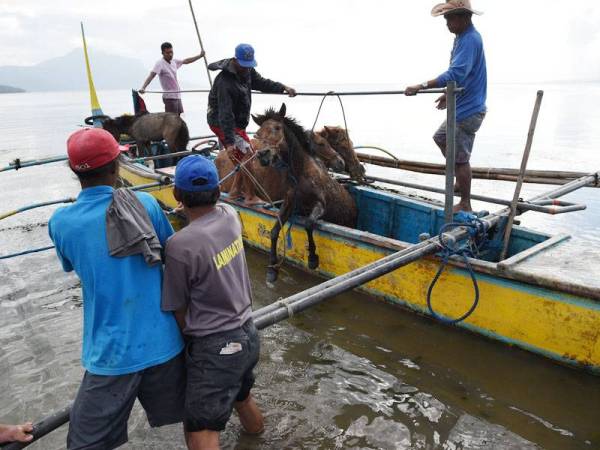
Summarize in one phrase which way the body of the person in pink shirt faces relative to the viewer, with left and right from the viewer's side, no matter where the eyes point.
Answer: facing the viewer and to the right of the viewer

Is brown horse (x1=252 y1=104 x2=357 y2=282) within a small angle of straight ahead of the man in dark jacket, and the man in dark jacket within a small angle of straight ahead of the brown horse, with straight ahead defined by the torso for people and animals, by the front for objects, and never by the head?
no

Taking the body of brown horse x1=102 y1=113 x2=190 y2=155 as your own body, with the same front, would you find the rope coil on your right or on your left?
on your left

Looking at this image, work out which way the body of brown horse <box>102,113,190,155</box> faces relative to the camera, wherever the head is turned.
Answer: to the viewer's left

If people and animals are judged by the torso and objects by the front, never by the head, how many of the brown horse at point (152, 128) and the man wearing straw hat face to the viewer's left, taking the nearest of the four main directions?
2

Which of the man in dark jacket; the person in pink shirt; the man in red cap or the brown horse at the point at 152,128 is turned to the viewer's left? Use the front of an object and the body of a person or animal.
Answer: the brown horse

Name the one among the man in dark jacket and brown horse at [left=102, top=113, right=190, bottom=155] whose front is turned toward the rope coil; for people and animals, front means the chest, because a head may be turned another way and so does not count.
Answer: the man in dark jacket

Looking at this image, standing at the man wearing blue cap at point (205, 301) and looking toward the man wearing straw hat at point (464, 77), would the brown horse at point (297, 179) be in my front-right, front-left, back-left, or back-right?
front-left

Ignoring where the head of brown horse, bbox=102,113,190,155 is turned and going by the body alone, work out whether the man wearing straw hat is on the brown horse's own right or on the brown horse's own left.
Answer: on the brown horse's own left

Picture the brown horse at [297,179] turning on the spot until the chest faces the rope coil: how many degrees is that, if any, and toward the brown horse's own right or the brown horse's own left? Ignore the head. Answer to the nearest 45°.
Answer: approximately 90° to the brown horse's own left

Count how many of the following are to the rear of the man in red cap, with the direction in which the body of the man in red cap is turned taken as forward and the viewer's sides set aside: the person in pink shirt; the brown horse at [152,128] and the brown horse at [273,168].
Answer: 0

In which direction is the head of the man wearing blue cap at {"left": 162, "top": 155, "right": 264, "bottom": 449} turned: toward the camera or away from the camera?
away from the camera

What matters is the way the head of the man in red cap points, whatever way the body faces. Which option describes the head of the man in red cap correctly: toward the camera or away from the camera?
away from the camera

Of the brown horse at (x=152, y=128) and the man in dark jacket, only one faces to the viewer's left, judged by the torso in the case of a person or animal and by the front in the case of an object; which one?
the brown horse

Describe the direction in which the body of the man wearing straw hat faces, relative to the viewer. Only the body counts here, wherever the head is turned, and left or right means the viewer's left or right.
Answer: facing to the left of the viewer

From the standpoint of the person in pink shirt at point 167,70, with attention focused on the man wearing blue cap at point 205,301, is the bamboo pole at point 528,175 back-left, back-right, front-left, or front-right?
front-left

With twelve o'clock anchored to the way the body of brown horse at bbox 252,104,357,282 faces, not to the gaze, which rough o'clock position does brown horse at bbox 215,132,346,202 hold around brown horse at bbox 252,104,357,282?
brown horse at bbox 215,132,346,202 is roughly at 4 o'clock from brown horse at bbox 252,104,357,282.
